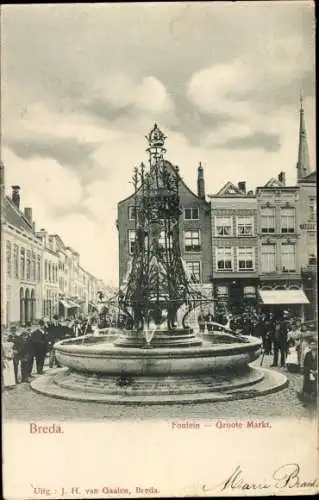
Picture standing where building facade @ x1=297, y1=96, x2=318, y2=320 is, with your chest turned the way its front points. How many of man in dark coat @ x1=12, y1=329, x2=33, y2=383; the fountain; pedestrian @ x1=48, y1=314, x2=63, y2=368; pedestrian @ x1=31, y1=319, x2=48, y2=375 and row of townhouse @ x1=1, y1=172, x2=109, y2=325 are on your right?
5

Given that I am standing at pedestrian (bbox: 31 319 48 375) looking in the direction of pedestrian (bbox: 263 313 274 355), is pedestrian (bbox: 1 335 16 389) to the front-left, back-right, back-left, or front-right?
back-right
